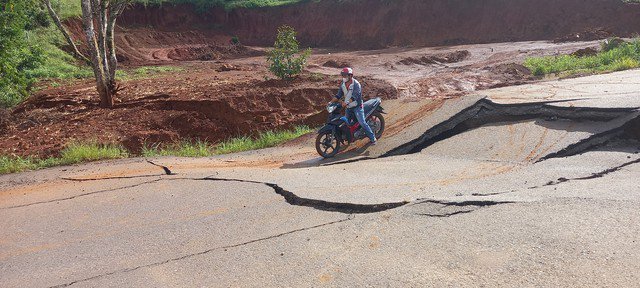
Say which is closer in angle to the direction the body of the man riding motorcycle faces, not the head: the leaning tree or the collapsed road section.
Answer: the leaning tree

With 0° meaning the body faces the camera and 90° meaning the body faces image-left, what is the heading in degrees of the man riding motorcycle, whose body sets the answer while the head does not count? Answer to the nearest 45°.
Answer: approximately 45°

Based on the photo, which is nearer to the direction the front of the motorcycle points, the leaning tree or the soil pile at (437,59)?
the leaning tree

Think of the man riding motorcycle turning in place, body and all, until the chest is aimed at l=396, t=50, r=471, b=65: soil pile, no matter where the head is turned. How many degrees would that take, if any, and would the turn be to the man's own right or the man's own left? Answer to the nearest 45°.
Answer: approximately 135° to the man's own right

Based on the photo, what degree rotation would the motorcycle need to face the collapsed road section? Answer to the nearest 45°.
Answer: approximately 135° to its left

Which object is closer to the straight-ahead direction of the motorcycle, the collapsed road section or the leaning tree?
the leaning tree

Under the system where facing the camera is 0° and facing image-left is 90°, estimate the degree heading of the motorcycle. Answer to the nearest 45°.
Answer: approximately 45°

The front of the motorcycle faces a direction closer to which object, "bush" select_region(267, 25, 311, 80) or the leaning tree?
the leaning tree

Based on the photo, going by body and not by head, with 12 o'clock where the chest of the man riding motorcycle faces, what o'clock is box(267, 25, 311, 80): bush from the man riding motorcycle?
The bush is roughly at 4 o'clock from the man riding motorcycle.

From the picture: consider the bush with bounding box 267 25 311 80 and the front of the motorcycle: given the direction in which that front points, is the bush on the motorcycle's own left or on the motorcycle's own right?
on the motorcycle's own right

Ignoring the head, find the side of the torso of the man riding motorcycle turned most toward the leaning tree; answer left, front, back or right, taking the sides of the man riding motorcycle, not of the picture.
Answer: right
